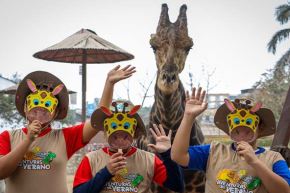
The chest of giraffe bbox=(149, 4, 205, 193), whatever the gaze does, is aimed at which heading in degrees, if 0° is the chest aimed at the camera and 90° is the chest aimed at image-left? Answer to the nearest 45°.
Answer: approximately 0°

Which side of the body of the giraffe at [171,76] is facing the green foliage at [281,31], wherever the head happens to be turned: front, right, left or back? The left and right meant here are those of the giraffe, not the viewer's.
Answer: back

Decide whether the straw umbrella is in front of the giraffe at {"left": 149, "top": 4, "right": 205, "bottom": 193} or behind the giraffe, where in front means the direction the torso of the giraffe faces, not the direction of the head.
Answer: behind
